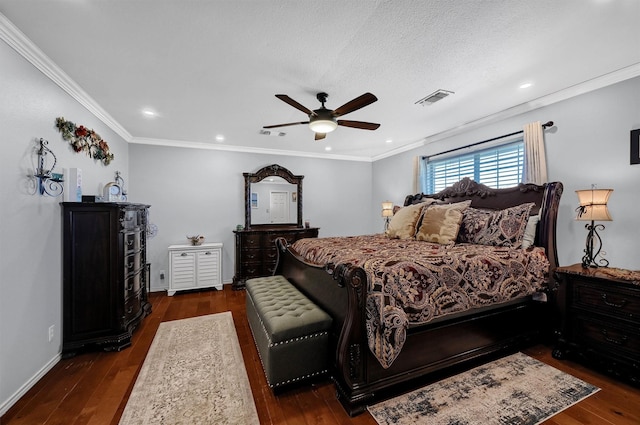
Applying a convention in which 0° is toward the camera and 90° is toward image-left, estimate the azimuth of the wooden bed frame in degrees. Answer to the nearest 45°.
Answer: approximately 45°

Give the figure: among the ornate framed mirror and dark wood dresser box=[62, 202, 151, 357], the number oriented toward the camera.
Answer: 1

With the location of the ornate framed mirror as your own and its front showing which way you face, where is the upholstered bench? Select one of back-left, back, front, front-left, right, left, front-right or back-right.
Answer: front

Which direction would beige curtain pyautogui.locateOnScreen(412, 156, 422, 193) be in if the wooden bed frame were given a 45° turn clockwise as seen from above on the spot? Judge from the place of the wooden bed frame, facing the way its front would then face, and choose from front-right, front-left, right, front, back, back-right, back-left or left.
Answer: right

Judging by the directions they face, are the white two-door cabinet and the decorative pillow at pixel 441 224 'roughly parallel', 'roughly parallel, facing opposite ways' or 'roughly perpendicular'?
roughly perpendicular

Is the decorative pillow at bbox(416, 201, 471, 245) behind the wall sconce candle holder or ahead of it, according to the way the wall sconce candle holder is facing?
ahead

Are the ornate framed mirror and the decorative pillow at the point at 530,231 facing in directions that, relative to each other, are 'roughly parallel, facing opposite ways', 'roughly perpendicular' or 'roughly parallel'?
roughly perpendicular

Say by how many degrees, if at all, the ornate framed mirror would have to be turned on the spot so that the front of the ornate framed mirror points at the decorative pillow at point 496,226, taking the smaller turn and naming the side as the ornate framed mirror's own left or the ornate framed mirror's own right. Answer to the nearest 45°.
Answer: approximately 45° to the ornate framed mirror's own left

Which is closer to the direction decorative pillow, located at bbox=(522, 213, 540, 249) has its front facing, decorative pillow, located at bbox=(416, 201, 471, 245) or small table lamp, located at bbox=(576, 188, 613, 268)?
the decorative pillow

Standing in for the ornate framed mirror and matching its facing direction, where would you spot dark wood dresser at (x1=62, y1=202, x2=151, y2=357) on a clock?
The dark wood dresser is roughly at 1 o'clock from the ornate framed mirror.

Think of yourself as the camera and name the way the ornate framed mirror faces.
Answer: facing the viewer

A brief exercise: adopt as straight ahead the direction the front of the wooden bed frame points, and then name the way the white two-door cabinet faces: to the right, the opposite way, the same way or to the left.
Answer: to the left

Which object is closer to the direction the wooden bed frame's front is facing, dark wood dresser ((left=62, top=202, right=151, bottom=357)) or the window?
the dark wood dresser

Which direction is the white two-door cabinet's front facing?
toward the camera

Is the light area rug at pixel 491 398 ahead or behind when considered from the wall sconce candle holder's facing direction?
ahead
